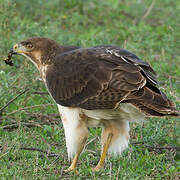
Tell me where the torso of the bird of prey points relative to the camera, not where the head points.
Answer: to the viewer's left
